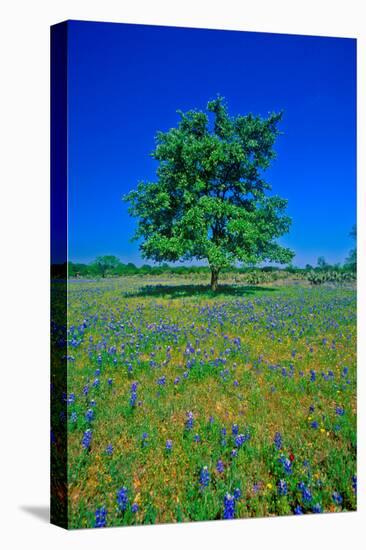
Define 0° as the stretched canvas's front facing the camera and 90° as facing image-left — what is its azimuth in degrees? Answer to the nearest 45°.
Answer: approximately 315°
